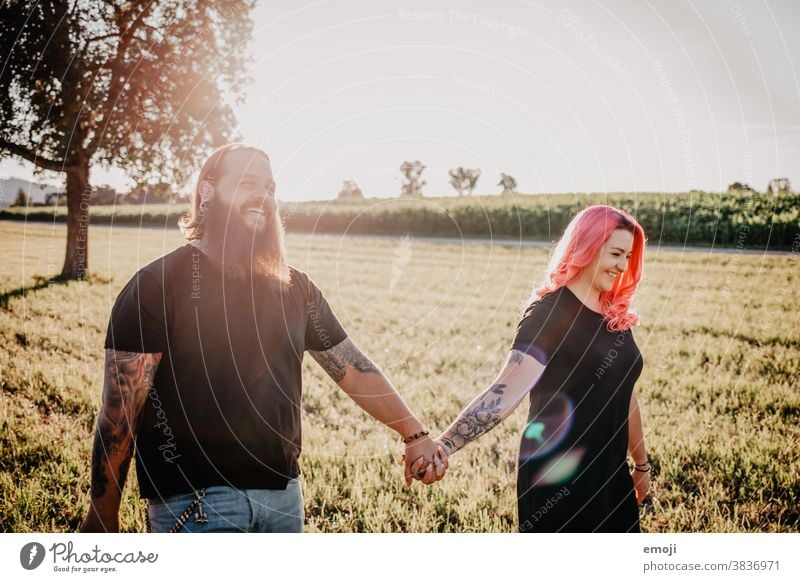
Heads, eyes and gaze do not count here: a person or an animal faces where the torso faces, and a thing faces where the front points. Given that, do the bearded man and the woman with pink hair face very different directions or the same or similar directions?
same or similar directions

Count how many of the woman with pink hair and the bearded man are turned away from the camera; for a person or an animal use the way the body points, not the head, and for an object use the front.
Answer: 0

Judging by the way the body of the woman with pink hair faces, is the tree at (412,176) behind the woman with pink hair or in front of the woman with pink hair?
behind

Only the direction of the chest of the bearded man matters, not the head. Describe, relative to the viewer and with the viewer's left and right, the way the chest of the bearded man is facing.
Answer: facing the viewer and to the right of the viewer

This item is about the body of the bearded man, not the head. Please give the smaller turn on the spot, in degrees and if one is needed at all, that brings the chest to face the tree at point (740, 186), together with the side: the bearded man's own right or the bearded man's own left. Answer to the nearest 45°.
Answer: approximately 90° to the bearded man's own left

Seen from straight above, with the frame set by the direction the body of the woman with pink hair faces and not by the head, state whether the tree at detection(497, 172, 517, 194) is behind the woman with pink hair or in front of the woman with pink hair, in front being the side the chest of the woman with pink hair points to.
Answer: behind

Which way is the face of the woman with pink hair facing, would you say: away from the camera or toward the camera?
toward the camera

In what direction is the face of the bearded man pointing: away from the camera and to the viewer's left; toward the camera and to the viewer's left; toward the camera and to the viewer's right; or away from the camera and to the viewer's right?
toward the camera and to the viewer's right
